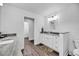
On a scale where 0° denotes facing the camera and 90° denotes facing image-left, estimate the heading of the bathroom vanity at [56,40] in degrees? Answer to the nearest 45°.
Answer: approximately 45°
